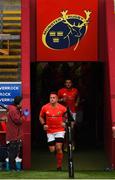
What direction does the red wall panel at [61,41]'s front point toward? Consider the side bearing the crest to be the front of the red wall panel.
toward the camera

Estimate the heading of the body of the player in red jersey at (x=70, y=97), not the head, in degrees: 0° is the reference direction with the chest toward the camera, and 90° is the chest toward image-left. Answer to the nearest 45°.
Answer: approximately 0°

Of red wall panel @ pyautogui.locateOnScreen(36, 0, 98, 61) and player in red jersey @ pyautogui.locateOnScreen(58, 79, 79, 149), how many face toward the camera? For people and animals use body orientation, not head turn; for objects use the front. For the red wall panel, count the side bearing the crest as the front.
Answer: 2

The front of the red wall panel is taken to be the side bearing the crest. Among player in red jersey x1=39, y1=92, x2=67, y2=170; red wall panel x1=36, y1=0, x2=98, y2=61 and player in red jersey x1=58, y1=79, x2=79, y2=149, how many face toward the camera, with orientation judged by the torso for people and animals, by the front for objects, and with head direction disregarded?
3

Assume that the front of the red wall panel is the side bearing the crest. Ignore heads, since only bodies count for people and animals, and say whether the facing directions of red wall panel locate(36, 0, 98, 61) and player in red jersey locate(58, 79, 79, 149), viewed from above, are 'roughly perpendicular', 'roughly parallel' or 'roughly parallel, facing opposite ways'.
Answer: roughly parallel

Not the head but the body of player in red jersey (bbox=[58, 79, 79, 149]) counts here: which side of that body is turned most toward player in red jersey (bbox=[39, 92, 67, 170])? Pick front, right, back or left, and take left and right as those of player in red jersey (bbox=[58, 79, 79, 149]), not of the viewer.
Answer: front

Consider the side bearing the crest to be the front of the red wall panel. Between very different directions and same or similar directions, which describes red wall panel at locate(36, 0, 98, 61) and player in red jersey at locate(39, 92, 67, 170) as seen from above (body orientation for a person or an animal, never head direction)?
same or similar directions

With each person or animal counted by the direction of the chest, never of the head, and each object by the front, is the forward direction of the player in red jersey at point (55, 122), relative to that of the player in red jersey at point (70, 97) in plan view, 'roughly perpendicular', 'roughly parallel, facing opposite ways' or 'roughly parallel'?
roughly parallel

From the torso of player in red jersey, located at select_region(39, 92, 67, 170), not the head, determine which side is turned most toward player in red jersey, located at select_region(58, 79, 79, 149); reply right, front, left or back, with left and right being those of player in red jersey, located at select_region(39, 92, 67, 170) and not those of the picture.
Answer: back

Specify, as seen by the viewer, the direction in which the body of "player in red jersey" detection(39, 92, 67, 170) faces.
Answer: toward the camera
